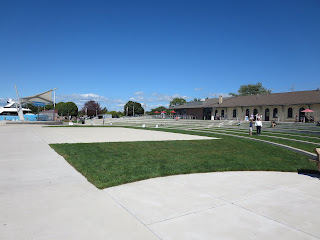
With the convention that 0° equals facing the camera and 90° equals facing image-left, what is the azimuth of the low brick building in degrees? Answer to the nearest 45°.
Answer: approximately 45°
